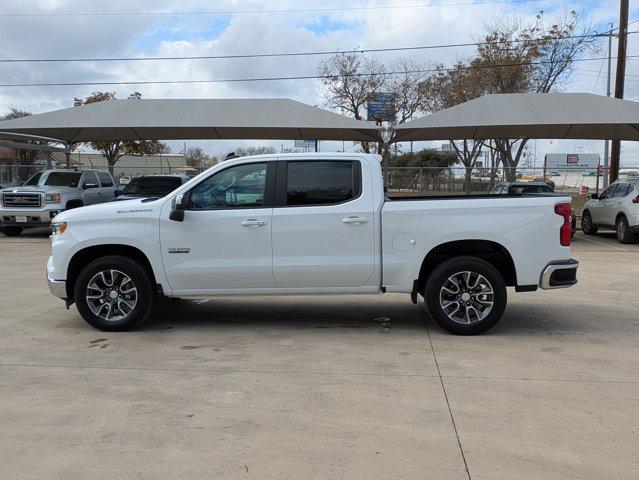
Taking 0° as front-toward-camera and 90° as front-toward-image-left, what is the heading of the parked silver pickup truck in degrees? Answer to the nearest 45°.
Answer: approximately 45°

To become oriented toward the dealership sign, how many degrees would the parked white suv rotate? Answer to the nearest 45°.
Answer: approximately 45° to its right

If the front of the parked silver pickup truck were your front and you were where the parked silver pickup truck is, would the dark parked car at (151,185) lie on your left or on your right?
on your left

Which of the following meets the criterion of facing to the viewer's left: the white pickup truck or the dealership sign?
the white pickup truck

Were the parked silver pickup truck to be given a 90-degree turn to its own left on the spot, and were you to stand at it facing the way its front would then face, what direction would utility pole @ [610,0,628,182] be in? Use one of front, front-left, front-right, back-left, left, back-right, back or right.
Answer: front-left

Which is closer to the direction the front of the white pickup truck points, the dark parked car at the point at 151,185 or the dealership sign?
the dark parked car

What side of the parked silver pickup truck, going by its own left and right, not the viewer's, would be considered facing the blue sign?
back

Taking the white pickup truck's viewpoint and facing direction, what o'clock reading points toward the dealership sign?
The dealership sign is roughly at 4 o'clock from the white pickup truck.

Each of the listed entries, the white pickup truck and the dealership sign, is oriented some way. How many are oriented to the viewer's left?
1

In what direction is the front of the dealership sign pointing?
toward the camera

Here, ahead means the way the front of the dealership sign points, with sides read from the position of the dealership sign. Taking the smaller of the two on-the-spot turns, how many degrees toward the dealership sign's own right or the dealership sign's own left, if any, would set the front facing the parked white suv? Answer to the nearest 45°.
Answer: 0° — it already faces it

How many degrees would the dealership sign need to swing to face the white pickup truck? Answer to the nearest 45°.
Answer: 0° — it already faces it

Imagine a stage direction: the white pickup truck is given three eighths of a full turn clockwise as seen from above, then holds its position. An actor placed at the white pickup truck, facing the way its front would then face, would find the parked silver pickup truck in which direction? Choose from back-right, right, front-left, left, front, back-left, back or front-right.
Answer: left

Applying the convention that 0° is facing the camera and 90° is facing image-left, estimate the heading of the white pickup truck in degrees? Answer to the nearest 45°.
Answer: approximately 90°
